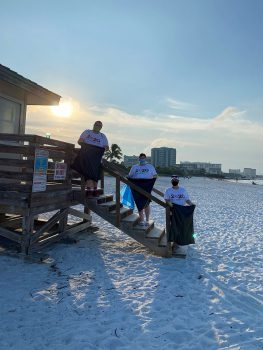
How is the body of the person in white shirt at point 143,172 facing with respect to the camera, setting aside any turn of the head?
toward the camera

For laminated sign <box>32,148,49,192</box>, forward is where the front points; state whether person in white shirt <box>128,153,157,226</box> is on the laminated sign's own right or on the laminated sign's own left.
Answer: on the laminated sign's own left

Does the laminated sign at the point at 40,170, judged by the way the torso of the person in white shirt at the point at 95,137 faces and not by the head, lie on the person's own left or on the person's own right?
on the person's own right

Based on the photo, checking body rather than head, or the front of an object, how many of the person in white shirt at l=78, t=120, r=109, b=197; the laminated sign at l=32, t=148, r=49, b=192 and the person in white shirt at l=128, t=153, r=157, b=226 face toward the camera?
3

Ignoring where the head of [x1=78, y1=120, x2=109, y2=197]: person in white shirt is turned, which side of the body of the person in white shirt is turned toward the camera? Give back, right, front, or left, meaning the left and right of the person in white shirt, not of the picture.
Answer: front

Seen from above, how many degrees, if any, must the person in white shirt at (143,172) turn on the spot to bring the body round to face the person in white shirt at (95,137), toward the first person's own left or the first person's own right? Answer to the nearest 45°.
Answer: approximately 90° to the first person's own right

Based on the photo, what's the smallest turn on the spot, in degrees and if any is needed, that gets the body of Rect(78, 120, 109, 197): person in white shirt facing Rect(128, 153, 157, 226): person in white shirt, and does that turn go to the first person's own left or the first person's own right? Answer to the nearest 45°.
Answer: approximately 90° to the first person's own left

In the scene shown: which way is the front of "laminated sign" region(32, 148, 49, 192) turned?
toward the camera
